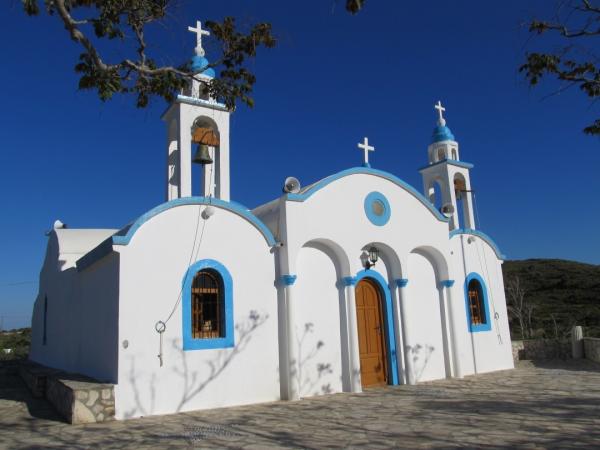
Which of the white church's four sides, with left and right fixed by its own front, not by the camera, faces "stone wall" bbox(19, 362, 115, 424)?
right

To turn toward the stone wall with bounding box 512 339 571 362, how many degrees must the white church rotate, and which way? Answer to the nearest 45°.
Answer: approximately 90° to its left

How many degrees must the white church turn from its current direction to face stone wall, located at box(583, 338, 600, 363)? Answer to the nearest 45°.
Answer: approximately 90° to its left

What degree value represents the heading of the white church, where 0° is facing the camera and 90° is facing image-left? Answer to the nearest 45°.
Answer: approximately 315°
